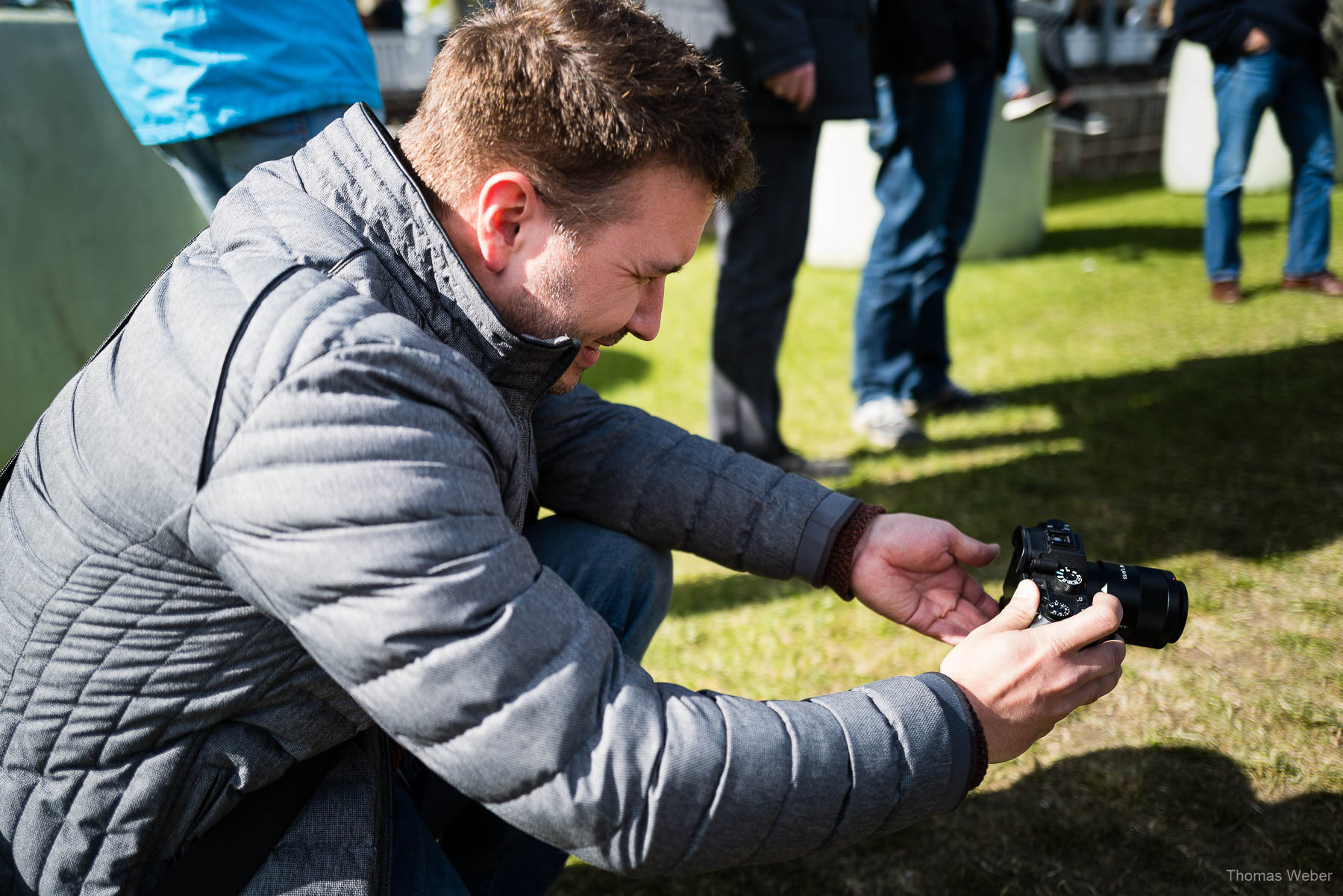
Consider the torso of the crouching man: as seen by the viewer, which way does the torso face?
to the viewer's right

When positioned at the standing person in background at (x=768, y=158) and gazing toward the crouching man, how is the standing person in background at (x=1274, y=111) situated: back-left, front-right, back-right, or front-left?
back-left

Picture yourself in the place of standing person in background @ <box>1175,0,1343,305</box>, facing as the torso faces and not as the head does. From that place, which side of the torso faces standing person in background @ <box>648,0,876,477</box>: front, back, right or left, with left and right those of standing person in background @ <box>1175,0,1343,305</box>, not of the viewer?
right

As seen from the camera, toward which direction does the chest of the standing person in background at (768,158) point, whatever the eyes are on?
to the viewer's right

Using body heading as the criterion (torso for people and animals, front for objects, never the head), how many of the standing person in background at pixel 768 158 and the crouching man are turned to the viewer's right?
2

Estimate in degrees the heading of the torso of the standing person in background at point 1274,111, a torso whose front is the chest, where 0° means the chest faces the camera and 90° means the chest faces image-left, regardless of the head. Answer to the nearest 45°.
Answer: approximately 315°

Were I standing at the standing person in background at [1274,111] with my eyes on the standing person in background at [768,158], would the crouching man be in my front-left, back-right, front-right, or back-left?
front-left

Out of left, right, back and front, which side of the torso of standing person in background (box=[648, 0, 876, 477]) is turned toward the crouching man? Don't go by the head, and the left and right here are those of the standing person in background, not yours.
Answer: right

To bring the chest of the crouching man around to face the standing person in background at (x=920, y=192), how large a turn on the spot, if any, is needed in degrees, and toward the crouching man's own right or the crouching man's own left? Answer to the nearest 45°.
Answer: approximately 45° to the crouching man's own left

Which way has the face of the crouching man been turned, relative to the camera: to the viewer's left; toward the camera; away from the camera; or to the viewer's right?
to the viewer's right
